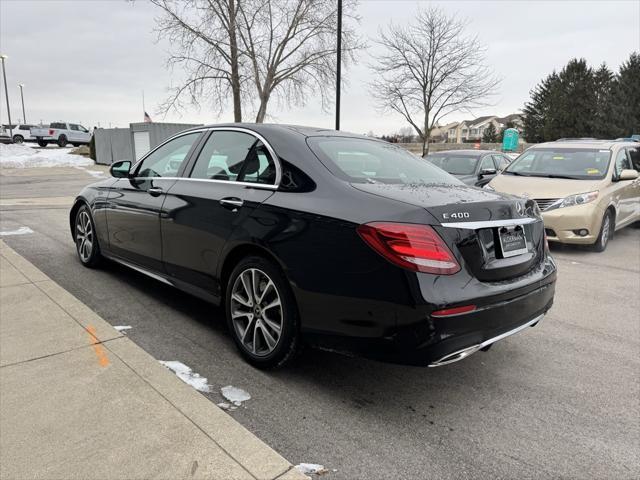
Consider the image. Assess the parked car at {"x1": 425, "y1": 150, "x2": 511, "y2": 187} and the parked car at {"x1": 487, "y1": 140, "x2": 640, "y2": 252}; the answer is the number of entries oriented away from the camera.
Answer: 0

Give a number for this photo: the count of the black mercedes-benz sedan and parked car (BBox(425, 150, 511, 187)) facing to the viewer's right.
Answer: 0

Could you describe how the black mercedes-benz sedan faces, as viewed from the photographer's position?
facing away from the viewer and to the left of the viewer

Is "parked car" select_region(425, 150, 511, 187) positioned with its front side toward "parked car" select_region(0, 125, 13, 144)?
no

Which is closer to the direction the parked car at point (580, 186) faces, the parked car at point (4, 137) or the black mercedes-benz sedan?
the black mercedes-benz sedan

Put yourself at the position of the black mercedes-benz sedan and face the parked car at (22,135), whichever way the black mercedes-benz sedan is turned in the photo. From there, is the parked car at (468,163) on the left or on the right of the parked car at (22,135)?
right

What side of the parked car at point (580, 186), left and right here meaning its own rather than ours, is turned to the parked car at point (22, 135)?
right

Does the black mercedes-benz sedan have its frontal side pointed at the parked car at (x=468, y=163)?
no

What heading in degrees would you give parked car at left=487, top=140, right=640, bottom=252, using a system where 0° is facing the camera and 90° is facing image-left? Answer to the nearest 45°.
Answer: approximately 45°

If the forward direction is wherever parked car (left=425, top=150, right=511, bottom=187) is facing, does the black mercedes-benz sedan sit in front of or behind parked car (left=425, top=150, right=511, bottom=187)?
in front

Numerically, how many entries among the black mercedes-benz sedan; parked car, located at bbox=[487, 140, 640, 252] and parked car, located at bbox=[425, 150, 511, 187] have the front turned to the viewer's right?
0

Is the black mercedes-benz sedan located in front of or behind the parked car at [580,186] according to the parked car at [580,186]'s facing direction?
in front

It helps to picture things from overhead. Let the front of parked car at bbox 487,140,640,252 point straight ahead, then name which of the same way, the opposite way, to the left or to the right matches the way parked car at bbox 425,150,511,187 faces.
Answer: the same way

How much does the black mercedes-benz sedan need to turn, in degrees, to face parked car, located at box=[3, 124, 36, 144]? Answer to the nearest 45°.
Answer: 0° — it already faces it

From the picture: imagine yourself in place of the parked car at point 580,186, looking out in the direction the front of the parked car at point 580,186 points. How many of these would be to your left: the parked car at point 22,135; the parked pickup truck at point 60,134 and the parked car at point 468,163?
0

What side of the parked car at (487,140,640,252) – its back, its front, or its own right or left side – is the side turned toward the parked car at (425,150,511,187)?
right

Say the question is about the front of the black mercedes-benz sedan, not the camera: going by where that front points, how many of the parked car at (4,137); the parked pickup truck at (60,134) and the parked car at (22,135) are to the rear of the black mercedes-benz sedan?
0

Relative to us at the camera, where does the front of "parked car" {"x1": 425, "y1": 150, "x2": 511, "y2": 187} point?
facing the viewer and to the left of the viewer
